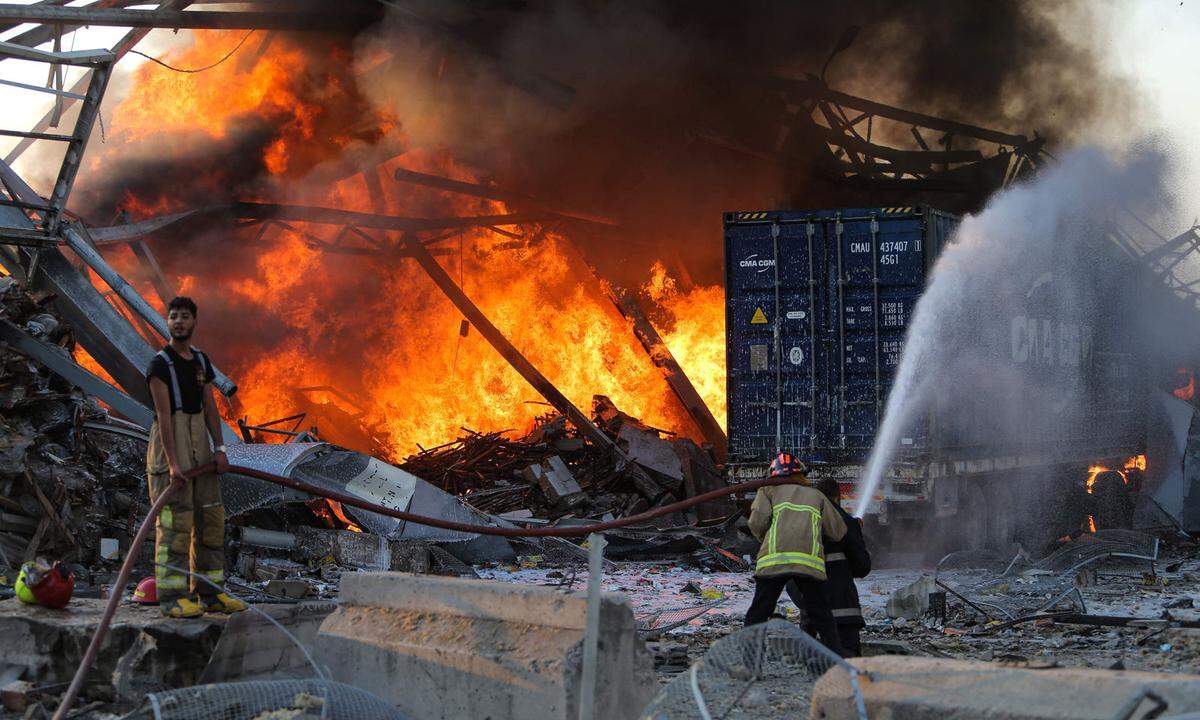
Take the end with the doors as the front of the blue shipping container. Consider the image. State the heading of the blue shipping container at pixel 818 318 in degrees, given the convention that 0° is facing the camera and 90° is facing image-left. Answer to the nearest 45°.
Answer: approximately 0°

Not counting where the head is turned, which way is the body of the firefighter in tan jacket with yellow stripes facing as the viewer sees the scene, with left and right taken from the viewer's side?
facing away from the viewer

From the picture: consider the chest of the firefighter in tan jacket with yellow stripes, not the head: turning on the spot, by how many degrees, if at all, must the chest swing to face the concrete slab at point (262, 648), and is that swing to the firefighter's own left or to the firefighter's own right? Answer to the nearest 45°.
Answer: approximately 135° to the firefighter's own left

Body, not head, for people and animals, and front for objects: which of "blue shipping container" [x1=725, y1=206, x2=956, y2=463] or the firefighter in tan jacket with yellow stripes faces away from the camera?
the firefighter in tan jacket with yellow stripes

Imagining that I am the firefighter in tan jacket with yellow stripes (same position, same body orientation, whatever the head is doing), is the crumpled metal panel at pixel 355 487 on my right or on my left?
on my left

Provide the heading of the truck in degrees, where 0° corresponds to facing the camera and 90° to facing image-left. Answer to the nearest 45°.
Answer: approximately 225°

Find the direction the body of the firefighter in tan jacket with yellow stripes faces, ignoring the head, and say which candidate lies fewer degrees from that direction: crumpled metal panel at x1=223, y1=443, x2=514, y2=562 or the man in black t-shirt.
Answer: the crumpled metal panel

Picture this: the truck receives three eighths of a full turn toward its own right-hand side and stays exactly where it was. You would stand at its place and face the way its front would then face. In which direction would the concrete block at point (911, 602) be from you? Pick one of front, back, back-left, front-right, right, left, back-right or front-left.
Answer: front

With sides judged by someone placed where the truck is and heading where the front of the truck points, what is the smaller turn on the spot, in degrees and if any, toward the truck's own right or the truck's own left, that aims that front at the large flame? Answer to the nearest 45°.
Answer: approximately 90° to the truck's own left

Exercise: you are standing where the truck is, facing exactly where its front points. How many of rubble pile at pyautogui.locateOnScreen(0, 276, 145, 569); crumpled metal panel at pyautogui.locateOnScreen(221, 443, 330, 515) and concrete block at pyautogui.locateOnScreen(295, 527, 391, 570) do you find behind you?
3

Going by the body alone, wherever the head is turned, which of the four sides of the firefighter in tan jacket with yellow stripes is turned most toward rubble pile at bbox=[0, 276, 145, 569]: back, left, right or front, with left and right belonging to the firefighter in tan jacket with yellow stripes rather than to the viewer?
left

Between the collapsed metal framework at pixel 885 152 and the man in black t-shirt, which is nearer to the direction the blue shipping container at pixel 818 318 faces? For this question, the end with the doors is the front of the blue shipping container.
the man in black t-shirt

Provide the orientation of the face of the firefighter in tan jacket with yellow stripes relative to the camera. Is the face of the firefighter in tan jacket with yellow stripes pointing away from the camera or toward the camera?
away from the camera
